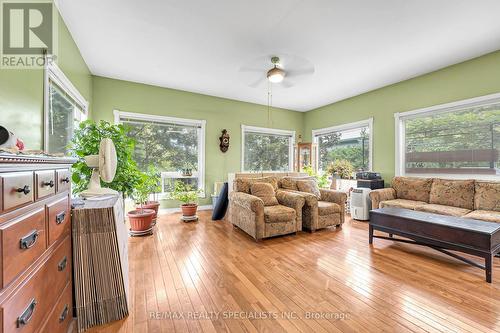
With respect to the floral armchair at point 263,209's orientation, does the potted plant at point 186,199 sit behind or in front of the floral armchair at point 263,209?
behind

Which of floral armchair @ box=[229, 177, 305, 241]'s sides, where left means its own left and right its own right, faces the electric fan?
right

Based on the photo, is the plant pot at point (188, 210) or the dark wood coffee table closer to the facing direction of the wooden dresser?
the dark wood coffee table

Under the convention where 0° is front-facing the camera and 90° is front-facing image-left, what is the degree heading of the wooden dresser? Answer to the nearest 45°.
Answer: approximately 315°

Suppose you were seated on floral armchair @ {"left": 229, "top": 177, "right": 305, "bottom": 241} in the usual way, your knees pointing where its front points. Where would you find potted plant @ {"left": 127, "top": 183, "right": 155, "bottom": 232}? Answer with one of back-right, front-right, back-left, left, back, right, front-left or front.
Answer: back-right

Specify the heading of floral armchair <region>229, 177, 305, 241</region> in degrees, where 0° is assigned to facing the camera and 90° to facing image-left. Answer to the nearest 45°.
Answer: approximately 315°

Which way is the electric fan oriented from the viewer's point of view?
to the viewer's right

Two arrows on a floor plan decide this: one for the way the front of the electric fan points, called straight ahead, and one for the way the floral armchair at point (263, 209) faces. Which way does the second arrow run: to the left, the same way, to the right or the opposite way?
to the right

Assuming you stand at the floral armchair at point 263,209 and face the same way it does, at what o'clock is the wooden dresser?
The wooden dresser is roughly at 2 o'clock from the floral armchair.
